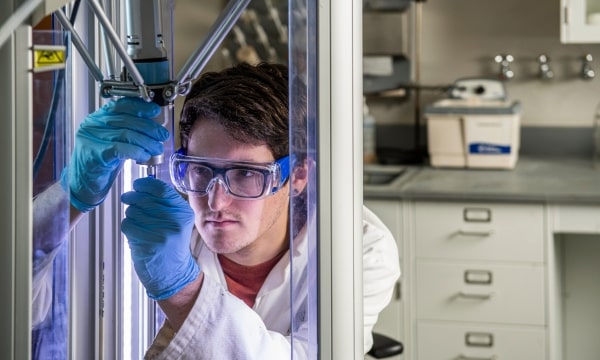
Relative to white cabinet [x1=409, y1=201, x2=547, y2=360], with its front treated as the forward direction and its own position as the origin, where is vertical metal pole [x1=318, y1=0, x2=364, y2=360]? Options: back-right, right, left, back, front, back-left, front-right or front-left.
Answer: front

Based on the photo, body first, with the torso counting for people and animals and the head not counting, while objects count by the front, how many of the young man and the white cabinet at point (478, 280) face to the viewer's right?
0

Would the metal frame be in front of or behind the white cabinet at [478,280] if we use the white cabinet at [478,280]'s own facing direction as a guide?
in front

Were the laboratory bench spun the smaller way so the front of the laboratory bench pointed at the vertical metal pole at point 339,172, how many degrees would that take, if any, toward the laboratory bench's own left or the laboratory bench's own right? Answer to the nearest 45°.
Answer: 0° — it already faces it

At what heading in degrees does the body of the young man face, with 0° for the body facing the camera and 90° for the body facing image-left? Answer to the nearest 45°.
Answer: approximately 45°

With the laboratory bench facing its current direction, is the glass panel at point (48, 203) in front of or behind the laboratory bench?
in front

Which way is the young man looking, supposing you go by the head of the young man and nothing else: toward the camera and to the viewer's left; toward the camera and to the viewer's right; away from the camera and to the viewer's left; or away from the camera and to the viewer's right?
toward the camera and to the viewer's left

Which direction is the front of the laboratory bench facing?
toward the camera
